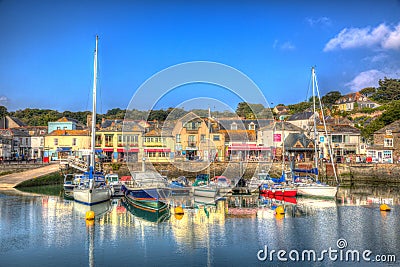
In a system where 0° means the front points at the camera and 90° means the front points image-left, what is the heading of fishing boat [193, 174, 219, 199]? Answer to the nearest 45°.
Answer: approximately 315°

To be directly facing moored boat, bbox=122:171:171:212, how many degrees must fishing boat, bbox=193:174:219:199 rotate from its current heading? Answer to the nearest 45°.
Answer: approximately 90° to its right

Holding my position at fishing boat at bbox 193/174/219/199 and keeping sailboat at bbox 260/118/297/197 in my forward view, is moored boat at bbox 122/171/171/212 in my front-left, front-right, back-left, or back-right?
back-right

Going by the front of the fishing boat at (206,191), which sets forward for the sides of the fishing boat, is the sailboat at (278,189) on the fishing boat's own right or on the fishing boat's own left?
on the fishing boat's own left

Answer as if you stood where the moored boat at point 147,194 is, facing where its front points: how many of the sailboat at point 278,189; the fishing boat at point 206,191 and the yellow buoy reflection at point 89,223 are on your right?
1

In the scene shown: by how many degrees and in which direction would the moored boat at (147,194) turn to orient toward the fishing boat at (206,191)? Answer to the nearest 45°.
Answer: approximately 90° to its left

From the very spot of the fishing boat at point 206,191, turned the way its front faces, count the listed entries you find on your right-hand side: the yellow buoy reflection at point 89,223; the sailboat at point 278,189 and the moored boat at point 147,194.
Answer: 2

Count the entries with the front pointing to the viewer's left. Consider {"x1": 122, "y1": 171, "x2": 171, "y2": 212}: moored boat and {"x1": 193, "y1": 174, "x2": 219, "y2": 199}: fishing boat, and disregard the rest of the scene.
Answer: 0
